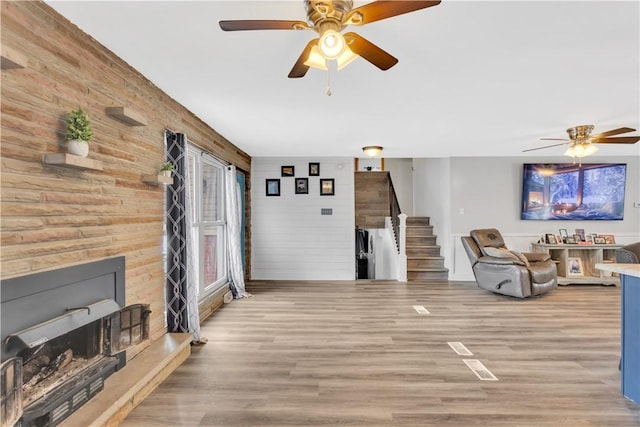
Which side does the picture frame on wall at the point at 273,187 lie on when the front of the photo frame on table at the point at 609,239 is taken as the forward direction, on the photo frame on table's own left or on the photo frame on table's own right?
on the photo frame on table's own right

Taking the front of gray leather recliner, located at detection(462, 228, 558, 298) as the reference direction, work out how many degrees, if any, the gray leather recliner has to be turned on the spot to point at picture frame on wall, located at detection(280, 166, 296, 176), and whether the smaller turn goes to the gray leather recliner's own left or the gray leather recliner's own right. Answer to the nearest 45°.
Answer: approximately 135° to the gray leather recliner's own right

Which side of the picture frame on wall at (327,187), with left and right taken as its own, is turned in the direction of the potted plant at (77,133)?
front

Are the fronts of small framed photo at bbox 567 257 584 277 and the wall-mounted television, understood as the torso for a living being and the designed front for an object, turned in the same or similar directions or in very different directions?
same or similar directions

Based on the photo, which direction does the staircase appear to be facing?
toward the camera

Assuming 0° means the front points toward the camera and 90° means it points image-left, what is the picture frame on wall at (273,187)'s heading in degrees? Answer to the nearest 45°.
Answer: approximately 0°

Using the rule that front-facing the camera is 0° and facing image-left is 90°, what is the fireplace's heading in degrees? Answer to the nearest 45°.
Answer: approximately 315°

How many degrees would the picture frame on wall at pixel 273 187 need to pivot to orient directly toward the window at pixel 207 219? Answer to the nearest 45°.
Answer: approximately 45° to its right

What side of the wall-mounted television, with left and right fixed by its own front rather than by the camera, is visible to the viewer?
front

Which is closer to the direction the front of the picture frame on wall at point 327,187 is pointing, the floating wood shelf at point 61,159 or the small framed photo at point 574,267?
the floating wood shelf

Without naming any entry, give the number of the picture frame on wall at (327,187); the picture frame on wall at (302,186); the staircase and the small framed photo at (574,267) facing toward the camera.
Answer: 4

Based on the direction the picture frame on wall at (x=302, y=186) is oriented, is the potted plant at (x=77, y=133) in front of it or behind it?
in front

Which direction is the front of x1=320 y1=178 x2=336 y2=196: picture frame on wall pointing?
toward the camera

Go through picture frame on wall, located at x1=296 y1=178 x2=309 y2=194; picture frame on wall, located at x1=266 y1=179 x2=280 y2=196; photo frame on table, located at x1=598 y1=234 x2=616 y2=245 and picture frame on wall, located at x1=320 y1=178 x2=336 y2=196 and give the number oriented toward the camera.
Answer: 4
